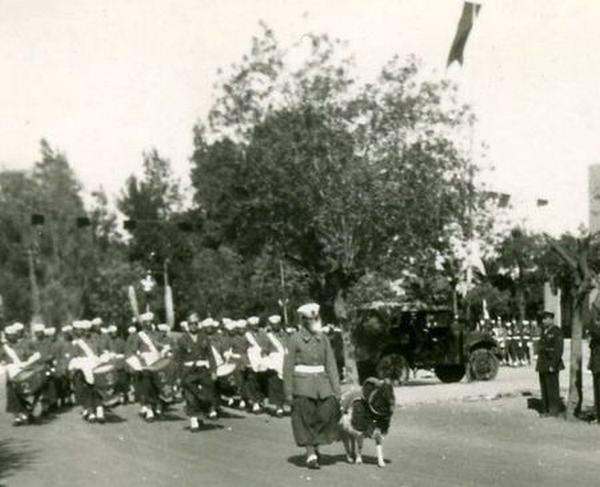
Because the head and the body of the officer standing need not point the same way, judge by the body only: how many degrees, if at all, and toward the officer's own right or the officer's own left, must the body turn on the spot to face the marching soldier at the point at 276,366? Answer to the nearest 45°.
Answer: approximately 45° to the officer's own right

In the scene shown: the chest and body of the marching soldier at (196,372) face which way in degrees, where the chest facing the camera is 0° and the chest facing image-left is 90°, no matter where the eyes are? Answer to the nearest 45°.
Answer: approximately 0°

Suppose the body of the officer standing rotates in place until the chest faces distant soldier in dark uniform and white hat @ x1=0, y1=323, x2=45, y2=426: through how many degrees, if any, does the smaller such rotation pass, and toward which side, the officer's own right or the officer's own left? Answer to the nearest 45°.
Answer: approximately 45° to the officer's own right
